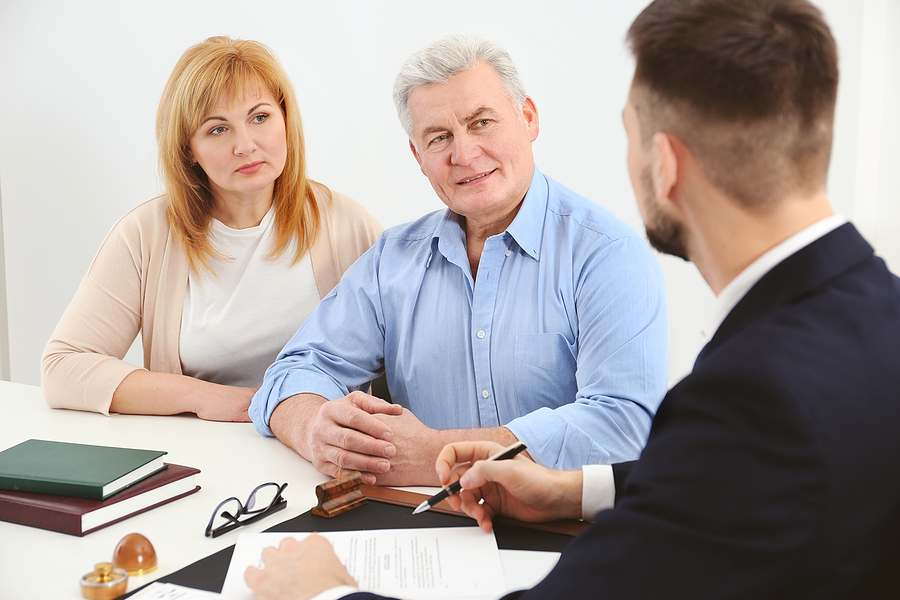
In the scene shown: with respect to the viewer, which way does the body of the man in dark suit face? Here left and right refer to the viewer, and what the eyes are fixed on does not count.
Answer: facing away from the viewer and to the left of the viewer

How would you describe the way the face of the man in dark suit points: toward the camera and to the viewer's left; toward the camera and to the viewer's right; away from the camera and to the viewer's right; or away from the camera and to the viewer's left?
away from the camera and to the viewer's left
